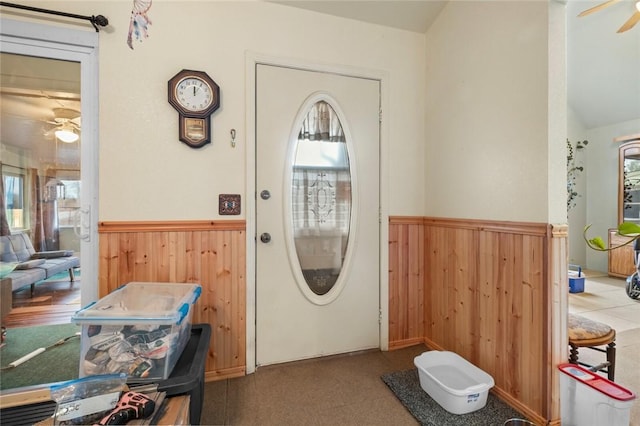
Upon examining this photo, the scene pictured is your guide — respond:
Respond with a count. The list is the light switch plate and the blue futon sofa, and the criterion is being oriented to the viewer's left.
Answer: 0

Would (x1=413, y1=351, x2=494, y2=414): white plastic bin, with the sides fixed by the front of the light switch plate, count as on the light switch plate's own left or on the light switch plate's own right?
on the light switch plate's own left

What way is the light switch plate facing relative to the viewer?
toward the camera

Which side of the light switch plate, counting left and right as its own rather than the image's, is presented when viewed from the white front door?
left

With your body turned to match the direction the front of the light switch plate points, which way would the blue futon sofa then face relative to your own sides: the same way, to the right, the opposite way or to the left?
to the left

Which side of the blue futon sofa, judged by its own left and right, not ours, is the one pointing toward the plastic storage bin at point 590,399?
front

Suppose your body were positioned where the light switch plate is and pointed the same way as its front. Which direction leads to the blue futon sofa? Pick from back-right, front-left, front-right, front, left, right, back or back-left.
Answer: right

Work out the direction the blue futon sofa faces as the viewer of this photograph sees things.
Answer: facing the viewer and to the right of the viewer

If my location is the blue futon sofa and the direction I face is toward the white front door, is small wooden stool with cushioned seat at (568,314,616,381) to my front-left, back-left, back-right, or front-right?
front-left

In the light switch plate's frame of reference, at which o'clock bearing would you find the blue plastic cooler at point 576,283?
The blue plastic cooler is roughly at 9 o'clock from the light switch plate.

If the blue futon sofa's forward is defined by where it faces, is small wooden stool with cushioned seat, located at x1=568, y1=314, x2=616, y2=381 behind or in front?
in front

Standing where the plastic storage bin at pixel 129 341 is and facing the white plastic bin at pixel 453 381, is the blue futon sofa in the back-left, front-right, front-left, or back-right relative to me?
back-left
